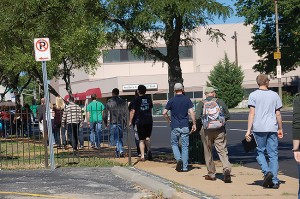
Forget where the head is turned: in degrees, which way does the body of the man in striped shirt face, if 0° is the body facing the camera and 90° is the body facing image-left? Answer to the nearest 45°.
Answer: approximately 180°

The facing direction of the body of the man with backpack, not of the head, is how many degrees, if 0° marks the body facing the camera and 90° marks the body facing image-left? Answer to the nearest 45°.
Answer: approximately 180°

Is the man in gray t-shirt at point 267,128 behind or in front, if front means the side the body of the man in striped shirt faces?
behind

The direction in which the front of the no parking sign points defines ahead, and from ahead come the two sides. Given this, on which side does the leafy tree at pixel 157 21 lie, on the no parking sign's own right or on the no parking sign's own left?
on the no parking sign's own left

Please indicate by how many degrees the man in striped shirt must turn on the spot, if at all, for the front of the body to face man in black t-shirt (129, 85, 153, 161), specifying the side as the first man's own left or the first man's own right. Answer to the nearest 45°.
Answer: approximately 135° to the first man's own right

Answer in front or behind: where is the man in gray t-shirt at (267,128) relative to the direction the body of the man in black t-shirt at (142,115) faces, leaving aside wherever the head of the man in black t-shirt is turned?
behind

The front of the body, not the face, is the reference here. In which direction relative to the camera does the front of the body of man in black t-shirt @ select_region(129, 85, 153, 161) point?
away from the camera

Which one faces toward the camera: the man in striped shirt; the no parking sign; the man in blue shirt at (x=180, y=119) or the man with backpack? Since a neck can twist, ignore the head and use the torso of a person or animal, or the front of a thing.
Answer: the no parking sign

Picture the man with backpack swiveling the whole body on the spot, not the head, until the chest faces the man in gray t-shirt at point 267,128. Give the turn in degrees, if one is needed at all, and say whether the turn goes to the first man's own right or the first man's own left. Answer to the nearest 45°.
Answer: approximately 135° to the first man's own right

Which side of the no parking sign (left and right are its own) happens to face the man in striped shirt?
back

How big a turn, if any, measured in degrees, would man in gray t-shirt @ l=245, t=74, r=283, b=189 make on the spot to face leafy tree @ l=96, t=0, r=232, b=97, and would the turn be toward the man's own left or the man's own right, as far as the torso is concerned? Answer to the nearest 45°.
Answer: approximately 45° to the man's own left

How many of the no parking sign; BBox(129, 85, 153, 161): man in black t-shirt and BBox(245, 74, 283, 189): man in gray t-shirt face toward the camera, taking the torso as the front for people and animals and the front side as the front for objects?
1

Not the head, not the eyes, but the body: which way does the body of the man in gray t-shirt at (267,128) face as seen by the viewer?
away from the camera
